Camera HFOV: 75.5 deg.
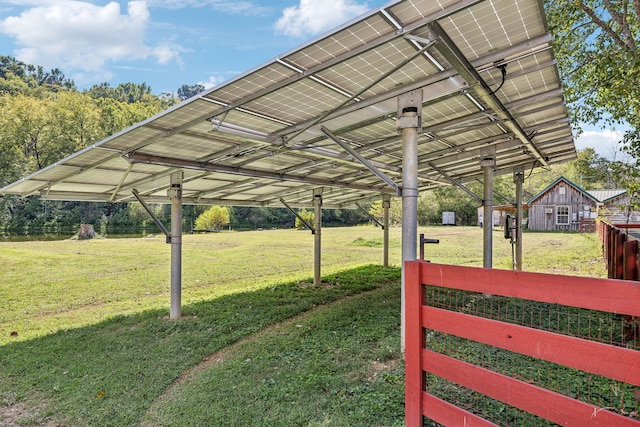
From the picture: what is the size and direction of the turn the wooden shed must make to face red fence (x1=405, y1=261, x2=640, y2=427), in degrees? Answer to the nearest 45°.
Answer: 0° — it already faces it

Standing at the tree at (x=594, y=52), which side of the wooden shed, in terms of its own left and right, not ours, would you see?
front

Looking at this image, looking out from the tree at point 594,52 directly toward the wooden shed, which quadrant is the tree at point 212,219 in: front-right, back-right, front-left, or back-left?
front-left

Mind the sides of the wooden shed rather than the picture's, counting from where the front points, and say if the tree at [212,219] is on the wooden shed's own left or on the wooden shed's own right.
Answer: on the wooden shed's own right

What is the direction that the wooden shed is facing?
toward the camera

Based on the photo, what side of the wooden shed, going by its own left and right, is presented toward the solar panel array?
front

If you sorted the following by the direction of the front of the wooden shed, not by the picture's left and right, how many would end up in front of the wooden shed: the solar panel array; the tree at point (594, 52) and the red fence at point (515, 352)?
3
